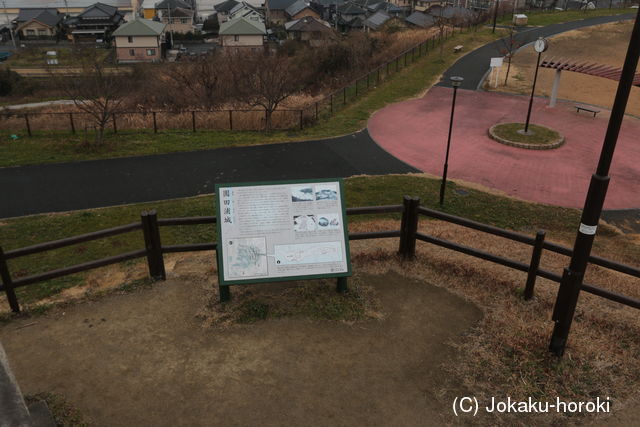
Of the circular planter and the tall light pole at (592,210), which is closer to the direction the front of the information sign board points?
the tall light pole

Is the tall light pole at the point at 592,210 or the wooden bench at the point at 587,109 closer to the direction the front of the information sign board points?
the tall light pole

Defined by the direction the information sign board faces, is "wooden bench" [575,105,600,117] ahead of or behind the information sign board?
behind

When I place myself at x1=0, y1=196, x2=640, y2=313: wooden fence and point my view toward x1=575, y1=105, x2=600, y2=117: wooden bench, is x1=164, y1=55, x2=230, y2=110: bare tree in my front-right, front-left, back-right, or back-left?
front-left

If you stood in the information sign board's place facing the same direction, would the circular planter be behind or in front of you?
behind

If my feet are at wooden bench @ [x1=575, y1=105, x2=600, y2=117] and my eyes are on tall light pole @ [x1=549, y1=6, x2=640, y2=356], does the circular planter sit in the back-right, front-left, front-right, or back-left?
front-right

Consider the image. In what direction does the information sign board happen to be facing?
toward the camera

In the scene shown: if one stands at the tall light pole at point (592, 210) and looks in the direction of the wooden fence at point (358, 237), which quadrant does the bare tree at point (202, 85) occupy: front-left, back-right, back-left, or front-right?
front-right

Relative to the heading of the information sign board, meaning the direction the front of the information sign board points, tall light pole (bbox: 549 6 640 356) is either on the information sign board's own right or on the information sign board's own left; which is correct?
on the information sign board's own left

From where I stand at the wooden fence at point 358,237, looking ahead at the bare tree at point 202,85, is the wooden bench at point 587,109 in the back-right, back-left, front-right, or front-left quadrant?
front-right

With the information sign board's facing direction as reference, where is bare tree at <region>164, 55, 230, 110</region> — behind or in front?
behind
